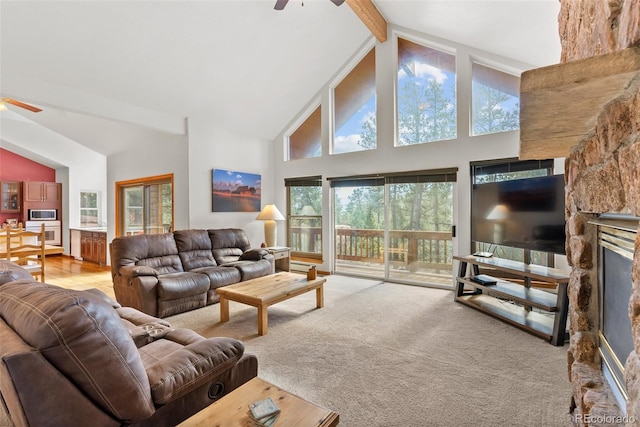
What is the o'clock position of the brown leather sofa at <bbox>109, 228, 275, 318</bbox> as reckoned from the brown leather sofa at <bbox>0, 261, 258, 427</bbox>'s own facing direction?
the brown leather sofa at <bbox>109, 228, 275, 318</bbox> is roughly at 11 o'clock from the brown leather sofa at <bbox>0, 261, 258, 427</bbox>.

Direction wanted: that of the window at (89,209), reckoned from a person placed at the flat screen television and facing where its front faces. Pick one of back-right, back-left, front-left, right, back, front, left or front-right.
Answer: front-right

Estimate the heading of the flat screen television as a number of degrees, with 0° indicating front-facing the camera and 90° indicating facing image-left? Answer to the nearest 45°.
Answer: approximately 45°

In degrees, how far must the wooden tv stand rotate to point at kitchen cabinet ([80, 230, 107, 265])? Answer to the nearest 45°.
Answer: approximately 45° to its right

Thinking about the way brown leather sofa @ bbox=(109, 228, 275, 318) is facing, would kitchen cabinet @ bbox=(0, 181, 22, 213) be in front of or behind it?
behind

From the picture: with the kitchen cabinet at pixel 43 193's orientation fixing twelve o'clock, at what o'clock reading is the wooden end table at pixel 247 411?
The wooden end table is roughly at 12 o'clock from the kitchen cabinet.

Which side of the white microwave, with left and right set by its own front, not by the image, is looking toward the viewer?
front

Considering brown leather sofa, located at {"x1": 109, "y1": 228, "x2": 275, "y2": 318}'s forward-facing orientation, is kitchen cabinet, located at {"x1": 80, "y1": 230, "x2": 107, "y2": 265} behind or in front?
behind

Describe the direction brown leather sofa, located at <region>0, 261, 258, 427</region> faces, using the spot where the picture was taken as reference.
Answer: facing away from the viewer and to the right of the viewer

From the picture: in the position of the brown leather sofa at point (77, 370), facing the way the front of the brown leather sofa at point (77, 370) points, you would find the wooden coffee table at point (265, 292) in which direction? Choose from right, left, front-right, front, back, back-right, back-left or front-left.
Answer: front

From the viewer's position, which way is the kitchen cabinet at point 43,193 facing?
facing the viewer

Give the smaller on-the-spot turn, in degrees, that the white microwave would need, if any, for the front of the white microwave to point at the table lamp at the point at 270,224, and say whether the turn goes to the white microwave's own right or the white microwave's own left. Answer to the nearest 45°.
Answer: approximately 45° to the white microwave's own left

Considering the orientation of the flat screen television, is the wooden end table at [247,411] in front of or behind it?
in front

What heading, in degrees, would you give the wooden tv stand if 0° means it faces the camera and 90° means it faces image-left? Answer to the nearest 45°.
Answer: approximately 45°

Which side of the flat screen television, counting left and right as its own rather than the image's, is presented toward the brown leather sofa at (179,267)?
front
